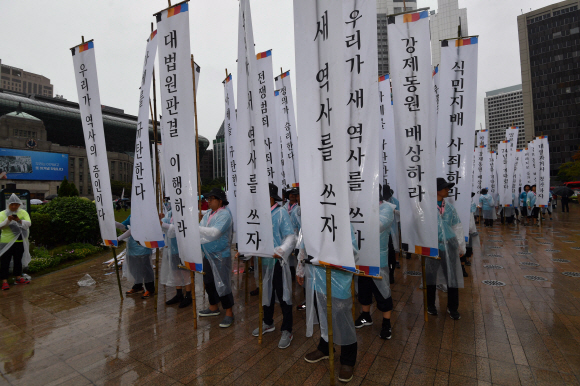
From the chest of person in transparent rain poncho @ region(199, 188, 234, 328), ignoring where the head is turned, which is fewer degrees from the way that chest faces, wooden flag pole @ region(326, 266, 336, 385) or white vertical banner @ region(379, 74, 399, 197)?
the wooden flag pole

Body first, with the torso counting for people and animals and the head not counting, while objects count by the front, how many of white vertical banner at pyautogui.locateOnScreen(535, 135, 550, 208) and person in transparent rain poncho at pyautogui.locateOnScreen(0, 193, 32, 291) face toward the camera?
2

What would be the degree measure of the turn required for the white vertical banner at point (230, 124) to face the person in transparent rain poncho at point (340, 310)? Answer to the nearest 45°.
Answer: approximately 45° to its left

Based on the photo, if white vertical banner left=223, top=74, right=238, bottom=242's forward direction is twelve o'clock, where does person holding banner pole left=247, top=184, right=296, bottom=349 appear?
The person holding banner pole is roughly at 10 o'clock from the white vertical banner.

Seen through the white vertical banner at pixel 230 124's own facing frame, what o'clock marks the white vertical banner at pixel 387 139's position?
the white vertical banner at pixel 387 139 is roughly at 8 o'clock from the white vertical banner at pixel 230 124.

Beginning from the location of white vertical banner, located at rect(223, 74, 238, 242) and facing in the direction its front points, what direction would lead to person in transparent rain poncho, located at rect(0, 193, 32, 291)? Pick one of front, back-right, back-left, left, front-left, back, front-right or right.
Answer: front-right

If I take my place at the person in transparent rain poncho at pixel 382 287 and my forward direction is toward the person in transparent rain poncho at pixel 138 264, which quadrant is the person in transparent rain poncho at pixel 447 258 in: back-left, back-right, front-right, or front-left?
back-right

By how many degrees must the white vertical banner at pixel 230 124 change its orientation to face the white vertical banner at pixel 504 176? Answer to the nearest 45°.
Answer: approximately 135° to its left

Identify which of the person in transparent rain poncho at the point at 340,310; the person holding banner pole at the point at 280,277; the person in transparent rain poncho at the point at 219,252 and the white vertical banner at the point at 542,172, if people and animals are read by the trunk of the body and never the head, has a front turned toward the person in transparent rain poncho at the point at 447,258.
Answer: the white vertical banner

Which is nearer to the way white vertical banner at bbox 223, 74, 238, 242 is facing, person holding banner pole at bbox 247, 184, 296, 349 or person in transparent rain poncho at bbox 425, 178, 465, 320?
the person holding banner pole

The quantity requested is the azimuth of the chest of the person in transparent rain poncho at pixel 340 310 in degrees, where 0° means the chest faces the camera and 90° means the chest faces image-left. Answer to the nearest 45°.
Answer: approximately 45°
